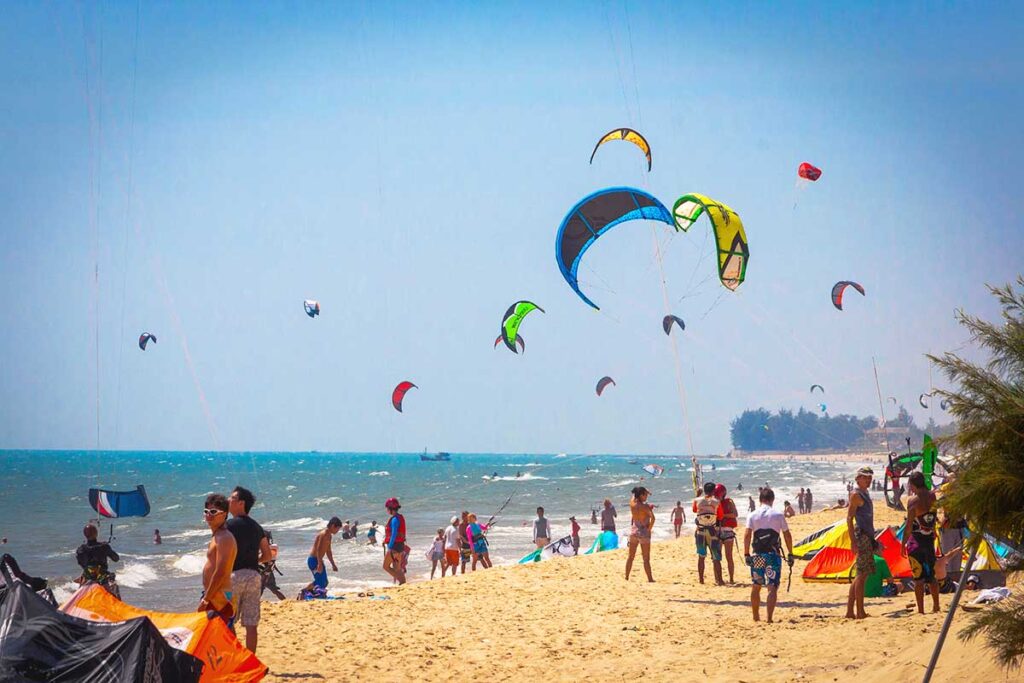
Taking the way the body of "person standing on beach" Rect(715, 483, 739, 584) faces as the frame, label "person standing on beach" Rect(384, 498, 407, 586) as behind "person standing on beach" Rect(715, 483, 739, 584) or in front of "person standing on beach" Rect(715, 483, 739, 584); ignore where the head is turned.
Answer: in front

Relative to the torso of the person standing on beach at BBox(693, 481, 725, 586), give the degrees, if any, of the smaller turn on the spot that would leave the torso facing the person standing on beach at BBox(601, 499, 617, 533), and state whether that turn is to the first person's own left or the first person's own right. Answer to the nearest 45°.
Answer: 0° — they already face them

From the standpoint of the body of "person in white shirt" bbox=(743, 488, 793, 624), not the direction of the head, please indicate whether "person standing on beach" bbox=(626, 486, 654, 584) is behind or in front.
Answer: in front

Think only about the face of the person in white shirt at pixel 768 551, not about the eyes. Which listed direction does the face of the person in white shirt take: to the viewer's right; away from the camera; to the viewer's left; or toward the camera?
away from the camera

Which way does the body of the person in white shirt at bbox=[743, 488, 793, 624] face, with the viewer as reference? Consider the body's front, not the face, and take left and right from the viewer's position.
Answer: facing away from the viewer

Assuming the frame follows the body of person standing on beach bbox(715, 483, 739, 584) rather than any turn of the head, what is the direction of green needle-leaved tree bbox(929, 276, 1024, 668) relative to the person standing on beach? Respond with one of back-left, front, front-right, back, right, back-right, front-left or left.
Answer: back
